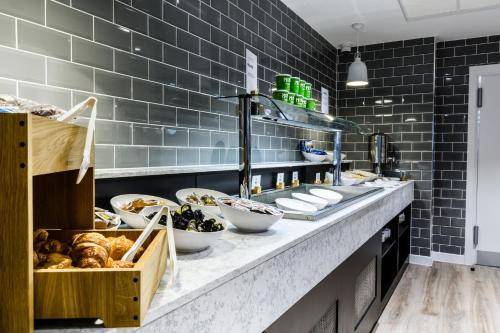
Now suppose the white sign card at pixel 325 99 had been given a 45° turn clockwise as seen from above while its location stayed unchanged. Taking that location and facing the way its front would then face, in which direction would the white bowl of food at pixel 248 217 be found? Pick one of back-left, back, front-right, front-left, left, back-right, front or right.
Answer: front

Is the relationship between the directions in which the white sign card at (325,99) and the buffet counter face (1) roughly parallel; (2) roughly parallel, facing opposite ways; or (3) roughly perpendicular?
roughly parallel

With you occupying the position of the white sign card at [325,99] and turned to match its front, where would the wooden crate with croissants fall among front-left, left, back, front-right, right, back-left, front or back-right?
front-right

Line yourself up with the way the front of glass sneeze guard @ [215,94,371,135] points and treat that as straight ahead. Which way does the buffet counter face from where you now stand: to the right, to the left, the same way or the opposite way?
the same way

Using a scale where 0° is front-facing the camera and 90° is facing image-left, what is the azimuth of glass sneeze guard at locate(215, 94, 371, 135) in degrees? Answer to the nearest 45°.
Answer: approximately 315°

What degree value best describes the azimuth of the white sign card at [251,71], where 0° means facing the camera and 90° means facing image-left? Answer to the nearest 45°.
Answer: approximately 315°

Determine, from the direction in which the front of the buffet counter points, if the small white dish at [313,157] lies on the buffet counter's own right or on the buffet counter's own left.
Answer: on the buffet counter's own left

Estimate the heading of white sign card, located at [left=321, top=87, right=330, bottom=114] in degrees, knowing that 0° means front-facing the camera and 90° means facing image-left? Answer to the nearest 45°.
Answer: approximately 315°

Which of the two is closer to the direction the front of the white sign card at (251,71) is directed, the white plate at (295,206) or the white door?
the white plate

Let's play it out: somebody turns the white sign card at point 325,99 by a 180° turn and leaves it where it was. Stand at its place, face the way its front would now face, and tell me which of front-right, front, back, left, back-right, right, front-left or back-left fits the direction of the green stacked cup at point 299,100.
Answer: back-left

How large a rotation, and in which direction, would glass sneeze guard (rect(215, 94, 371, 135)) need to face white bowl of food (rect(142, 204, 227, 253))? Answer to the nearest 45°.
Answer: approximately 45° to its right

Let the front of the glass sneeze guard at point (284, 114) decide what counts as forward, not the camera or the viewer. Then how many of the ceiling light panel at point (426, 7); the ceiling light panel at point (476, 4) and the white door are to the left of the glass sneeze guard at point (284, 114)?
3

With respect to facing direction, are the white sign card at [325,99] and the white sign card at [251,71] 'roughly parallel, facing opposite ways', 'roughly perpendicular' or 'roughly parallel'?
roughly parallel

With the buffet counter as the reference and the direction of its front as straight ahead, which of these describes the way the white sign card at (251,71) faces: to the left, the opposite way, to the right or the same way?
the same way

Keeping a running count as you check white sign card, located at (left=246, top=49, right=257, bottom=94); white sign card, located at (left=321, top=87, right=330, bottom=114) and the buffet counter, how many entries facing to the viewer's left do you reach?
0
